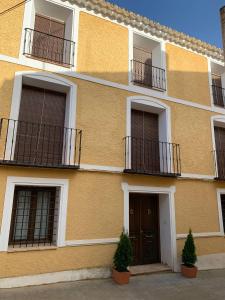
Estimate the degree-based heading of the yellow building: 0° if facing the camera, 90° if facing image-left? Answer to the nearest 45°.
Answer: approximately 315°
